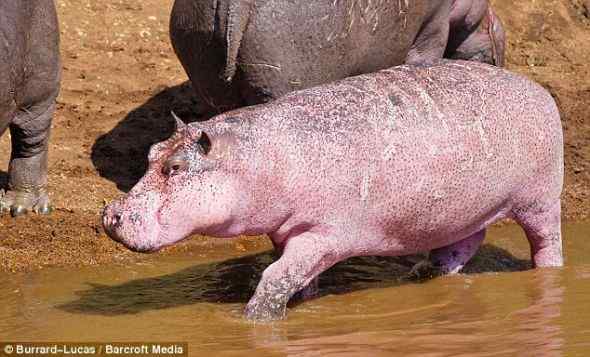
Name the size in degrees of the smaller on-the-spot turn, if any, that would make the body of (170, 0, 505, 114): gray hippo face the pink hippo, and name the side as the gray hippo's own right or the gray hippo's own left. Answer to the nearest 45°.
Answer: approximately 90° to the gray hippo's own right

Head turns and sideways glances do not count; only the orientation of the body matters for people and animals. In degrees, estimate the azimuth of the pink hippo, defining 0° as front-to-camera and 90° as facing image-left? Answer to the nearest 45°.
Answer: approximately 90°

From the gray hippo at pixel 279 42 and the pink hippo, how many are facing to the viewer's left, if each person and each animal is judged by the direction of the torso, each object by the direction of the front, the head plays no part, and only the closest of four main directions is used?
1

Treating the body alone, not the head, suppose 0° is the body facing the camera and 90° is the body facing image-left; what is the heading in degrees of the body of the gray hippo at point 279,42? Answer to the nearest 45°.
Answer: approximately 225°
